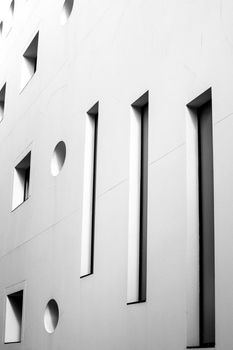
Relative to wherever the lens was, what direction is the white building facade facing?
facing the viewer and to the left of the viewer
